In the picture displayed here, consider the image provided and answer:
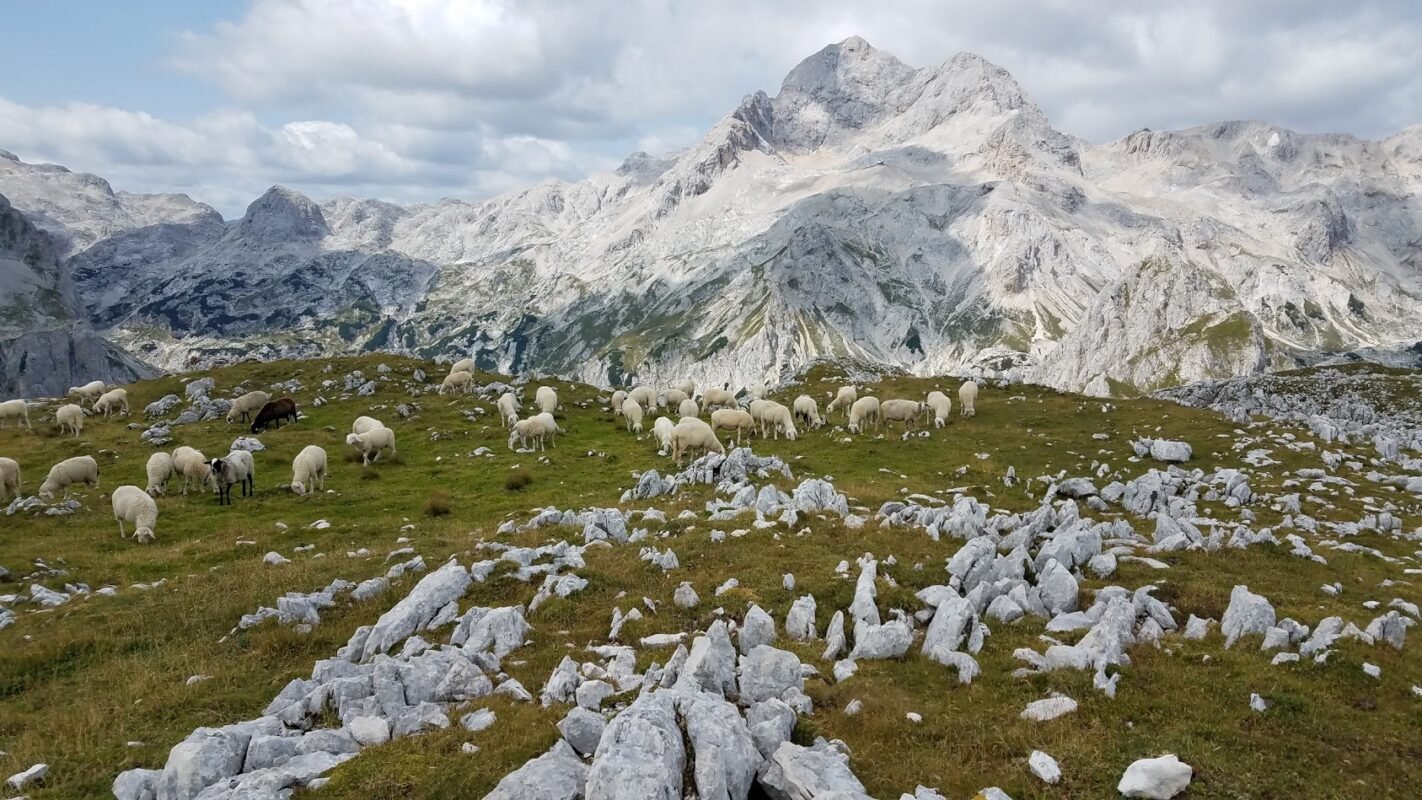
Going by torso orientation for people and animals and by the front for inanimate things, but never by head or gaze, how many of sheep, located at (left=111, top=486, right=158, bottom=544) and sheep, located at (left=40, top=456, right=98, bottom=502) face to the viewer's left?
1

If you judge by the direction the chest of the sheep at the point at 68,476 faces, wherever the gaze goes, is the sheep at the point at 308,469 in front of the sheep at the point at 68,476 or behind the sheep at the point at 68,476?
behind

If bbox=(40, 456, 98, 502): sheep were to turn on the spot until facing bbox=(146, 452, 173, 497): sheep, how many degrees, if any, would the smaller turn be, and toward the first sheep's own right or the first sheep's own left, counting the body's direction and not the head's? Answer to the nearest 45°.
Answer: approximately 135° to the first sheep's own left

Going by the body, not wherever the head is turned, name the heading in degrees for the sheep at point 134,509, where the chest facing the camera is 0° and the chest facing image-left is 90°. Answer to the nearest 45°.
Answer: approximately 315°

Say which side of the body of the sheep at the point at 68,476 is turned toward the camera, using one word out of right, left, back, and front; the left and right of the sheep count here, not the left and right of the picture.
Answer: left

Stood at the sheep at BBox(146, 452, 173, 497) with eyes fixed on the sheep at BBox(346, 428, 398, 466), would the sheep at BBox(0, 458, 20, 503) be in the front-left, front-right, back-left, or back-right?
back-left

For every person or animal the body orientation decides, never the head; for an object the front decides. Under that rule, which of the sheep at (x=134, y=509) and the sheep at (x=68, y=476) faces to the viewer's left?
the sheep at (x=68, y=476)

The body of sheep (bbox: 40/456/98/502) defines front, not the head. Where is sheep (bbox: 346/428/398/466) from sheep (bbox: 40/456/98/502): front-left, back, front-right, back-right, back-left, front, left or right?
back

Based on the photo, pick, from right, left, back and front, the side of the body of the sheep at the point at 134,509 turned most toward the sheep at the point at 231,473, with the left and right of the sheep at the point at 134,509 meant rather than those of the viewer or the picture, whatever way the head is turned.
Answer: left

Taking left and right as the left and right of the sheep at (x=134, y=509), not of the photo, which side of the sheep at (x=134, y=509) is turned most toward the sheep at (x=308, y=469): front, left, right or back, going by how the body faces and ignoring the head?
left

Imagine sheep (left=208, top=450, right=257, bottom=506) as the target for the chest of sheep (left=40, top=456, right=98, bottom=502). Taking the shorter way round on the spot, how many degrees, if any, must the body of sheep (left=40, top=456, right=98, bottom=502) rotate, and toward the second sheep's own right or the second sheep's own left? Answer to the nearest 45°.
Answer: approximately 135° to the second sheep's own left
